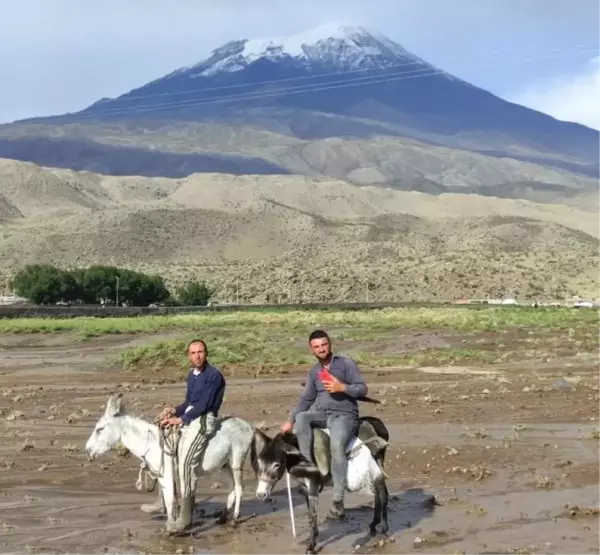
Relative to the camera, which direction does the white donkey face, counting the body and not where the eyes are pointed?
to the viewer's left

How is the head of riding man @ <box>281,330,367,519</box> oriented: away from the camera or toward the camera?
toward the camera

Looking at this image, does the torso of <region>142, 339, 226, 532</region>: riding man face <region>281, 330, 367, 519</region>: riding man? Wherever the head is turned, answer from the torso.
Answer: no

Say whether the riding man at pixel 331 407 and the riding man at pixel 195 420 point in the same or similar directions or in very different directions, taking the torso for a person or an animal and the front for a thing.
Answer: same or similar directions

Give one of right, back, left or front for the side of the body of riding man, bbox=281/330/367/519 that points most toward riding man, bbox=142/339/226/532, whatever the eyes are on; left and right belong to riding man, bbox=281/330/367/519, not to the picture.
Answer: right

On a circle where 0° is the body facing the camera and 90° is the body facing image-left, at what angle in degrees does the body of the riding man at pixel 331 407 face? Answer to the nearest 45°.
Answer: approximately 45°

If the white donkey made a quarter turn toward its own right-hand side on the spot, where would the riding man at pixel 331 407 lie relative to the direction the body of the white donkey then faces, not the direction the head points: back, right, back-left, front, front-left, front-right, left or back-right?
back-right

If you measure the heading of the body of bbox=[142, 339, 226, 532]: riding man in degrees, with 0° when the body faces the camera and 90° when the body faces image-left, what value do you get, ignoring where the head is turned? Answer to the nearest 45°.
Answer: approximately 45°

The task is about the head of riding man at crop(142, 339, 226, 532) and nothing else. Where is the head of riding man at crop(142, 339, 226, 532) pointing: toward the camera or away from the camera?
toward the camera
